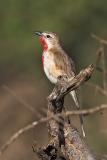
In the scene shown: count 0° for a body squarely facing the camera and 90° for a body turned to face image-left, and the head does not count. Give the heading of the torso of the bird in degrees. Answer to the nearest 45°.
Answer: approximately 90°
